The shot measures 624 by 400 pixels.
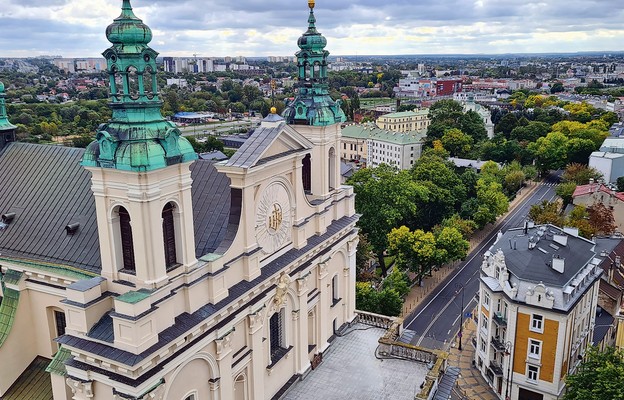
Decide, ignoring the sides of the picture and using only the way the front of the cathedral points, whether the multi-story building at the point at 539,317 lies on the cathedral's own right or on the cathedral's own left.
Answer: on the cathedral's own left

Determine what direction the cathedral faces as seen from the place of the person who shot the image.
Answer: facing the viewer and to the right of the viewer

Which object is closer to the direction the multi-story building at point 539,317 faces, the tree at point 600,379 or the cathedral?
the cathedral

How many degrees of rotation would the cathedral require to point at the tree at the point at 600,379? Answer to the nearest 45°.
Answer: approximately 45° to its left

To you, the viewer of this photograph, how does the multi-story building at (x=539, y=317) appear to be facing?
facing the viewer and to the left of the viewer

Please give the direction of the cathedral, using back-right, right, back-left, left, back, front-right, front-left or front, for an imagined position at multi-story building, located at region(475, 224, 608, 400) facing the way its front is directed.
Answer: front

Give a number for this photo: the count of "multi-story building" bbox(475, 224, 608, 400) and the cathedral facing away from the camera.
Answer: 0
